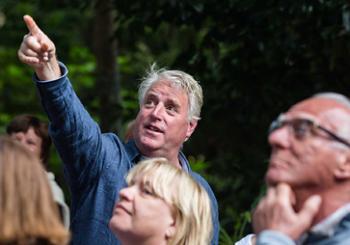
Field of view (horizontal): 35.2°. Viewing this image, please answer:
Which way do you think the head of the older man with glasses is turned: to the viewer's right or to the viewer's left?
to the viewer's left

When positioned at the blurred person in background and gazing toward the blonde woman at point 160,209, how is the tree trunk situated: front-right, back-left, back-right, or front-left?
back-left

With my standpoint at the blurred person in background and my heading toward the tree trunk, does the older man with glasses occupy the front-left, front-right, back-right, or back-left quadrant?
back-right
